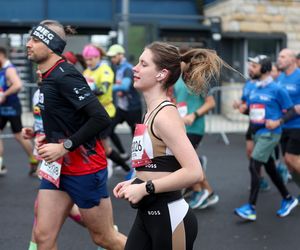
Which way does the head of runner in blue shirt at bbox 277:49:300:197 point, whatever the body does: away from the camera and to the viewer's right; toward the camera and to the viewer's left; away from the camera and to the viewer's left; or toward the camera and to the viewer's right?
toward the camera and to the viewer's left

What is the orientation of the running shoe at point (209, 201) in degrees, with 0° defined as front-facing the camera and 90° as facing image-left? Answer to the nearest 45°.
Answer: approximately 90°

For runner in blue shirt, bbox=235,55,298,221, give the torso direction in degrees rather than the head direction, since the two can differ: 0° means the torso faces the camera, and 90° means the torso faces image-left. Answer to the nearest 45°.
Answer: approximately 45°

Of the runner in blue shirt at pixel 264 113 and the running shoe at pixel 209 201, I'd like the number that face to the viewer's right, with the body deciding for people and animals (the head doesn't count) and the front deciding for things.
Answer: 0

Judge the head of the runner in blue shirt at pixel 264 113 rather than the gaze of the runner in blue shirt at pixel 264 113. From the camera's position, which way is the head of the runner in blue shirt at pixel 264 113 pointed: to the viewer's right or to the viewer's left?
to the viewer's left

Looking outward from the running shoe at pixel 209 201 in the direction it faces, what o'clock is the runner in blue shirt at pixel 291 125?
The runner in blue shirt is roughly at 5 o'clock from the running shoe.
